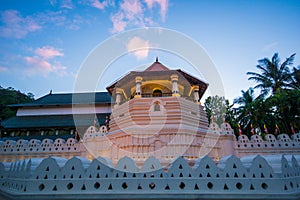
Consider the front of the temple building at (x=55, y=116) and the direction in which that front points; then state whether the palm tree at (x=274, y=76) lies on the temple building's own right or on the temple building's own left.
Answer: on the temple building's own left

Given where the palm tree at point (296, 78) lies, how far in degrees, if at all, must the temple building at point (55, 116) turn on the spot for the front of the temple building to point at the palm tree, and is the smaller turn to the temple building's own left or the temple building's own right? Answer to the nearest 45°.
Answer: approximately 45° to the temple building's own left

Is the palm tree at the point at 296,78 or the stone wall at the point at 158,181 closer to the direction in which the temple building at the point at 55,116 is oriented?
the stone wall

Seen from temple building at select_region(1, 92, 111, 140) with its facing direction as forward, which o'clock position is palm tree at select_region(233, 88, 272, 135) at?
The palm tree is roughly at 10 o'clock from the temple building.

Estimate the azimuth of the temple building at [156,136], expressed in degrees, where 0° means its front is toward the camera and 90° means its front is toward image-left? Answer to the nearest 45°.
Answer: approximately 0°

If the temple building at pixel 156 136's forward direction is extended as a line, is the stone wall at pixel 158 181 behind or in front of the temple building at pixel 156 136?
in front

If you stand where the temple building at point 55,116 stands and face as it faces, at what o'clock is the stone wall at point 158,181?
The stone wall is roughly at 12 o'clock from the temple building.

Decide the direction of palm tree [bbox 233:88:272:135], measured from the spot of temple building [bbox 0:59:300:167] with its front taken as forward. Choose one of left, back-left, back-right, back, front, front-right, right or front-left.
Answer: back-left

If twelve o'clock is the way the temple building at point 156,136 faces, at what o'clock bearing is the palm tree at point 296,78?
The palm tree is roughly at 8 o'clock from the temple building.
